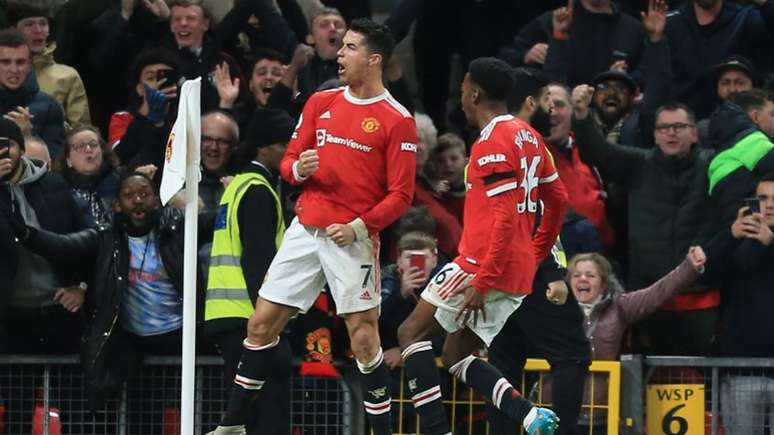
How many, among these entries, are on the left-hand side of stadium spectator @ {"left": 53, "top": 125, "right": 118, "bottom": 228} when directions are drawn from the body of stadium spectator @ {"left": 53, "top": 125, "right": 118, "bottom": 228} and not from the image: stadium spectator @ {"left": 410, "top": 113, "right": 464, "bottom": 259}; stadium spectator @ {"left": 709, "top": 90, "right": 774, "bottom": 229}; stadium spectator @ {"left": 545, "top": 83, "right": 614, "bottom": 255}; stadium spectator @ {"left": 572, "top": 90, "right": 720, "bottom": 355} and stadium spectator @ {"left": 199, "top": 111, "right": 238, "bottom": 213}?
5

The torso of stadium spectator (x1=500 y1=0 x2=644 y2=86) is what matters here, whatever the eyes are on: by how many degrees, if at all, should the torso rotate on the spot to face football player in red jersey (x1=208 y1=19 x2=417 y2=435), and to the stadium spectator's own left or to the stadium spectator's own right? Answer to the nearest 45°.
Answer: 0° — they already face them

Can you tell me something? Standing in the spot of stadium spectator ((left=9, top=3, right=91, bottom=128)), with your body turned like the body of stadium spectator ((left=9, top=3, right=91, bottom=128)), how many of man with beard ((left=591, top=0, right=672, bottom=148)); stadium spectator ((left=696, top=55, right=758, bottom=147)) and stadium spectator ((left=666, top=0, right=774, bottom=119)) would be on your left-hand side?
3

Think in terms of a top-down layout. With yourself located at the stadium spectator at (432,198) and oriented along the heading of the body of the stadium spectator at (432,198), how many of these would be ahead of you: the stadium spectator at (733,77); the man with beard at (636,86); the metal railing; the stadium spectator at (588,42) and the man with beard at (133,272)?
2

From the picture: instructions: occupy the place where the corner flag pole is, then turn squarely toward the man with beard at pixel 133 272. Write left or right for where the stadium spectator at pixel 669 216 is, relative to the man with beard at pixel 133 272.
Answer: right

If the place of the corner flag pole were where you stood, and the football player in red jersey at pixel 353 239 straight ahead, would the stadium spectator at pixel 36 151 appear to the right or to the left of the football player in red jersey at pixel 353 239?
left

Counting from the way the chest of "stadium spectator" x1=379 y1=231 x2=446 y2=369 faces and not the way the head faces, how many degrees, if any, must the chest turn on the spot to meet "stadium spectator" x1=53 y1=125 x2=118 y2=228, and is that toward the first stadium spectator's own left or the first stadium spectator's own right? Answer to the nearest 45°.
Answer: approximately 90° to the first stadium spectator's own right

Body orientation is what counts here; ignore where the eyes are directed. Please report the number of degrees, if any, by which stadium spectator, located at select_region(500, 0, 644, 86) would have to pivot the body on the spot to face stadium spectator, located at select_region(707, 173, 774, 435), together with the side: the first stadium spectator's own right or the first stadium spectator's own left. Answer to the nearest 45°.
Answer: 0° — they already face them

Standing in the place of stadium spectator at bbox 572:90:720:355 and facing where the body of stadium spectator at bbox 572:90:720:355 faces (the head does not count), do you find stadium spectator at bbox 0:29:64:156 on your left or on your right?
on your right
